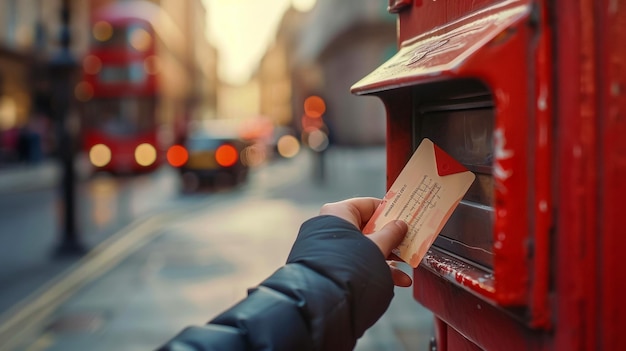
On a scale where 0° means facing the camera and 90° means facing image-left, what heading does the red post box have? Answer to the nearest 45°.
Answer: approximately 45°

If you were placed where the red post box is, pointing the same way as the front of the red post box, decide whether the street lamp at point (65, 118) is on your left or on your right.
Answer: on your right

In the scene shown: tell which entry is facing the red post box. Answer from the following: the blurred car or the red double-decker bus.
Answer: the red double-decker bus

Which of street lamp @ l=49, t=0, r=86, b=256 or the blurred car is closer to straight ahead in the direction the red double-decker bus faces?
the street lamp

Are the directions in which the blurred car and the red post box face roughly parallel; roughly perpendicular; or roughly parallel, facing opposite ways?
roughly perpendicular

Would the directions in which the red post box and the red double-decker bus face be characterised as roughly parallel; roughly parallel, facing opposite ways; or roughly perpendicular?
roughly perpendicular

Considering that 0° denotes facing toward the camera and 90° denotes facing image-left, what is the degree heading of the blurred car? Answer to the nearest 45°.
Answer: approximately 180°

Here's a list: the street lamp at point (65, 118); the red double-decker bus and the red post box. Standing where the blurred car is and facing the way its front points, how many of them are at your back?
2

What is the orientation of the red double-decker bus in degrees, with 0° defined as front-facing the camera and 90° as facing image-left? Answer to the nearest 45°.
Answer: approximately 0°
